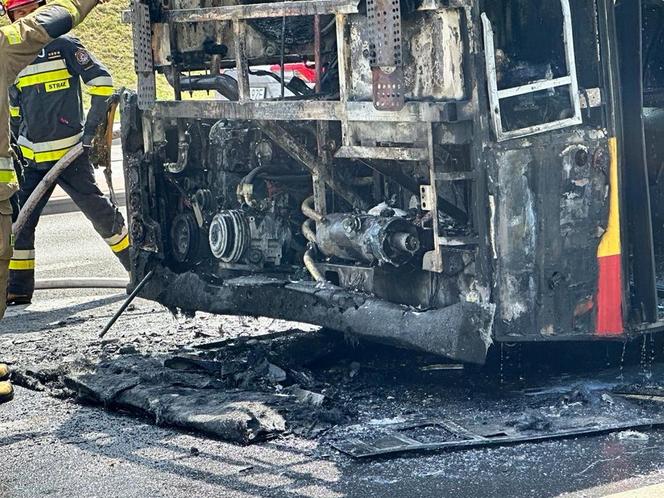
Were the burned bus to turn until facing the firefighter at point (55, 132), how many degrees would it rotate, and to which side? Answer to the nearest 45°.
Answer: approximately 90° to its left

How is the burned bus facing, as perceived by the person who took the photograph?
facing away from the viewer and to the right of the viewer

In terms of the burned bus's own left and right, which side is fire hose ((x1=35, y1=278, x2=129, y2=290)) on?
on its left

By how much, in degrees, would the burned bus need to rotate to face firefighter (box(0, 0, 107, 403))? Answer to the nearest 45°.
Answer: approximately 135° to its left
